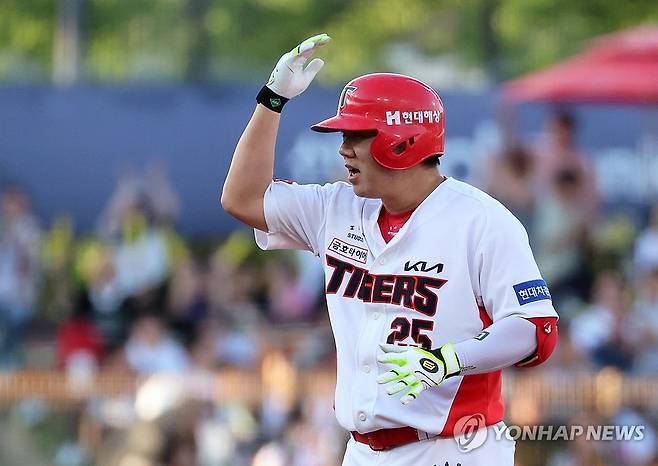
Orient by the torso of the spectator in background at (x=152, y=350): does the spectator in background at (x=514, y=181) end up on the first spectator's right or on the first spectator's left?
on the first spectator's left

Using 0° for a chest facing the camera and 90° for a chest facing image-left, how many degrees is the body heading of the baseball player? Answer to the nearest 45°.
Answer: approximately 45°

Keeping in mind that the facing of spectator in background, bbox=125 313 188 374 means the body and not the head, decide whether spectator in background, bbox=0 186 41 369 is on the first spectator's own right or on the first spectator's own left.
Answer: on the first spectator's own right

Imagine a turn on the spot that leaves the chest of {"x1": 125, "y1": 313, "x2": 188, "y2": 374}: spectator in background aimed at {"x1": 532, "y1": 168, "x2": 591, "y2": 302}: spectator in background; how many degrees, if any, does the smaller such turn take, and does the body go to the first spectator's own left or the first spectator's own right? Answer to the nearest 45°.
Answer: approximately 90° to the first spectator's own left

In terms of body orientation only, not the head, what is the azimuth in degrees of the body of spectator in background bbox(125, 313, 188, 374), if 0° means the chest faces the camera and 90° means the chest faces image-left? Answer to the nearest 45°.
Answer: approximately 0°

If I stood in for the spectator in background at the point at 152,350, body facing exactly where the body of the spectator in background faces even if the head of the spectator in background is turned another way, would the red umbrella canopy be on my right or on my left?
on my left

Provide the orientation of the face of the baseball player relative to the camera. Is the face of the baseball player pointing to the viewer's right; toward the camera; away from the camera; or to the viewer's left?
to the viewer's left
